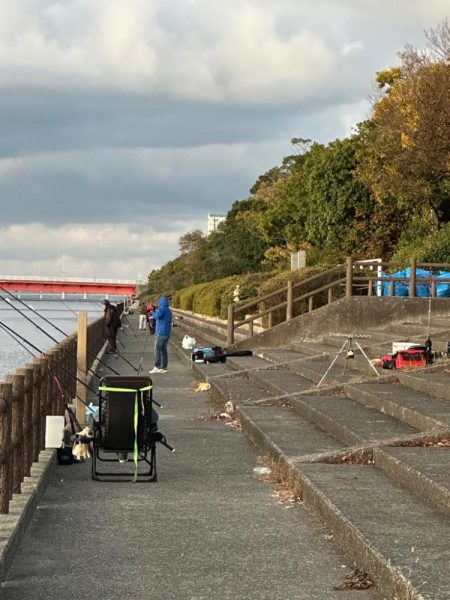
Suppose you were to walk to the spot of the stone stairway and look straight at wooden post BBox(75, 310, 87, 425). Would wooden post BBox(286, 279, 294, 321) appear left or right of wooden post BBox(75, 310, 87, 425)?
right

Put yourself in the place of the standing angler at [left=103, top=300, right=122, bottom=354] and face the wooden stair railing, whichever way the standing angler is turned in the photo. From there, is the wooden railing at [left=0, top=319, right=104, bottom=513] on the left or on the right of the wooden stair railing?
right

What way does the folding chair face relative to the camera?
away from the camera

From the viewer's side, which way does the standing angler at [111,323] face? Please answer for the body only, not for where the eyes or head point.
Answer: to the viewer's left

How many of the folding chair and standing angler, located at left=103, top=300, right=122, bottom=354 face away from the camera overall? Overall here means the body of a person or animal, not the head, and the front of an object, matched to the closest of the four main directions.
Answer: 1

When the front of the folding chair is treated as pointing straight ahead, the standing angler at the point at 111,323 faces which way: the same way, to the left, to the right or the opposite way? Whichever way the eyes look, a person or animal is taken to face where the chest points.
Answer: to the left

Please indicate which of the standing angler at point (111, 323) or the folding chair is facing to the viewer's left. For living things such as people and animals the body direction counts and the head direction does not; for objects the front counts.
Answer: the standing angler

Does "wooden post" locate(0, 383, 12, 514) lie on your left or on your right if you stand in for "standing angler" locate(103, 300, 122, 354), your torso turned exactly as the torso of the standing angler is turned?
on your left

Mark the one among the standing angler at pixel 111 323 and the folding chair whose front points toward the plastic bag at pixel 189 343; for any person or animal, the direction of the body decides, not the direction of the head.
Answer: the folding chair

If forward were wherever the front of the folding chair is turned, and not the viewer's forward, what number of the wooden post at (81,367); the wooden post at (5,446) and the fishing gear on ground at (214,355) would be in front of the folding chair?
2

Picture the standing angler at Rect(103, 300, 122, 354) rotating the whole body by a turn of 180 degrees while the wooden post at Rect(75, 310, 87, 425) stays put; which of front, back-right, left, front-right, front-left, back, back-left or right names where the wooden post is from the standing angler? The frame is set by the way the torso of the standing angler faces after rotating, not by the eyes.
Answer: right
